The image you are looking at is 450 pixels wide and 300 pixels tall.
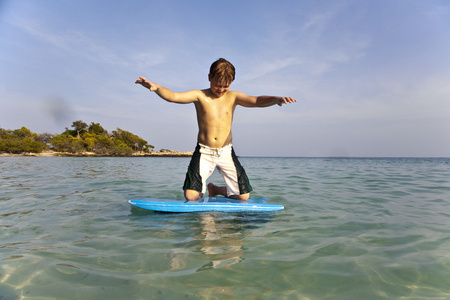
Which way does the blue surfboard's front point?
to the viewer's left

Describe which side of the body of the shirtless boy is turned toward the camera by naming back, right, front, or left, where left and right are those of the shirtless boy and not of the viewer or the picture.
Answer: front

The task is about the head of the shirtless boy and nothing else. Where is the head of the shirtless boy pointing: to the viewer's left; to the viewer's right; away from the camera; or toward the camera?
toward the camera
